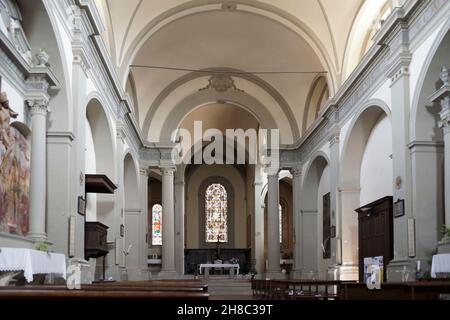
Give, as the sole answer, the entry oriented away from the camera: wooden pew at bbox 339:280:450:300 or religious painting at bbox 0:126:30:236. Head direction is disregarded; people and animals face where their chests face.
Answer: the wooden pew

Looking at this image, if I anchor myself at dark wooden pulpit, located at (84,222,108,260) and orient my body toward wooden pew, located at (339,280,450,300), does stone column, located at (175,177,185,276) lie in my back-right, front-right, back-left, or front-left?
back-left

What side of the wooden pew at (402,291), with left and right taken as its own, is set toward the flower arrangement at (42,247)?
left

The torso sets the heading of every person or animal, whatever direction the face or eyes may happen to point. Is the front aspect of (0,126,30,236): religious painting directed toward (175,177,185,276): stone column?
no

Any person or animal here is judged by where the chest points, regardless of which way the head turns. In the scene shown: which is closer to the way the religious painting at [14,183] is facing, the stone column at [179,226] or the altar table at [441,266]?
the altar table

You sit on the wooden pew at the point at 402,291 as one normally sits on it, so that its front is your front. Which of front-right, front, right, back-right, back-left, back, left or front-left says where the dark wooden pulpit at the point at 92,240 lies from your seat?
front-left

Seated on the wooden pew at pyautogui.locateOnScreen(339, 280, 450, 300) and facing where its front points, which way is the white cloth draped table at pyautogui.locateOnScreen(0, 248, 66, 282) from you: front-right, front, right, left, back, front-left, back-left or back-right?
left

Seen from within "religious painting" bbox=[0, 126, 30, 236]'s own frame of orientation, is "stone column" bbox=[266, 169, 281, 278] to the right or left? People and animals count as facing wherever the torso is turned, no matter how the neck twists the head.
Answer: on its left

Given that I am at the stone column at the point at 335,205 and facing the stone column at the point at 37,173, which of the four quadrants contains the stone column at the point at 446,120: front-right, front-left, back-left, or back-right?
front-left

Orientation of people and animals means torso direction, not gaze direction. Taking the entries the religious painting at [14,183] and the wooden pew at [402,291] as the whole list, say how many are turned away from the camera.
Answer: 1

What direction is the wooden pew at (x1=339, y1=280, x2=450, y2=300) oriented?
away from the camera

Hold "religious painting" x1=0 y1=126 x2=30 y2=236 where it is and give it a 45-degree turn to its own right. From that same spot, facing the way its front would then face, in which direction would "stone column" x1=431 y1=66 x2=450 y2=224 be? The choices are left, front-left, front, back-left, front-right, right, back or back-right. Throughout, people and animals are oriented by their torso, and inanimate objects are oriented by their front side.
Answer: left

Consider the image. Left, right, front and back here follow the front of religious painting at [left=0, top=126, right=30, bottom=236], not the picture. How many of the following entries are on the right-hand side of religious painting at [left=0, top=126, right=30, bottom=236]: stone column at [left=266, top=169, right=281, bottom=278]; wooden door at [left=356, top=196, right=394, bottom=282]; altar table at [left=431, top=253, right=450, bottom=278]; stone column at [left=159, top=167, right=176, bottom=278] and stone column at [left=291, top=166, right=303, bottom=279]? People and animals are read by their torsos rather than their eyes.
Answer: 0
